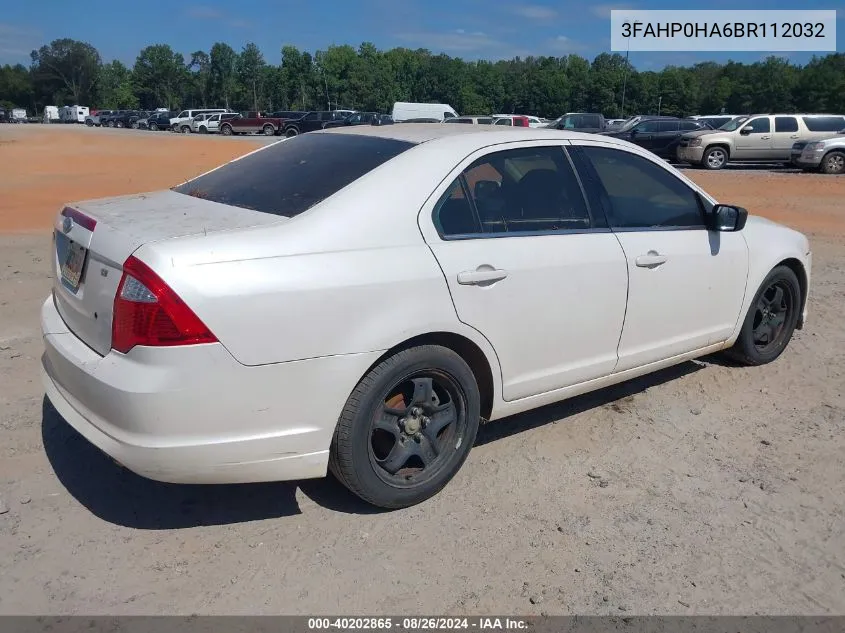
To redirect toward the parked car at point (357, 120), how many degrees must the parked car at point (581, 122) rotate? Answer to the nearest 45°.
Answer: approximately 45° to its right

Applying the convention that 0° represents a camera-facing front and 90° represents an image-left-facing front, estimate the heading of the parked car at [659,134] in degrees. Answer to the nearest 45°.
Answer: approximately 90°

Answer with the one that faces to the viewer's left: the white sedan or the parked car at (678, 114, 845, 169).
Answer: the parked car

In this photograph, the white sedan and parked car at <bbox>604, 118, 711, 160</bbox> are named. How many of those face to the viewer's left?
1

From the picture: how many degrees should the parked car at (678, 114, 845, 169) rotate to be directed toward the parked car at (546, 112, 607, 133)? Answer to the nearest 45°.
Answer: approximately 45° to its right

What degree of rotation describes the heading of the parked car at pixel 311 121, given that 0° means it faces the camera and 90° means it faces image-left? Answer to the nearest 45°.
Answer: approximately 45°

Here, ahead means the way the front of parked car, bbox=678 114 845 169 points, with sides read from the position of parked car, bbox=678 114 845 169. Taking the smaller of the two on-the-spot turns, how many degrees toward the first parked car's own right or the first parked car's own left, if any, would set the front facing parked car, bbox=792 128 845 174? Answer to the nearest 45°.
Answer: approximately 135° to the first parked car's own left

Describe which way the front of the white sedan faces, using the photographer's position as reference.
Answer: facing away from the viewer and to the right of the viewer

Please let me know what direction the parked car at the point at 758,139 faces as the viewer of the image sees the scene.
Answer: facing to the left of the viewer

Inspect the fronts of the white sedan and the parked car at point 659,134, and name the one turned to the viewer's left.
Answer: the parked car

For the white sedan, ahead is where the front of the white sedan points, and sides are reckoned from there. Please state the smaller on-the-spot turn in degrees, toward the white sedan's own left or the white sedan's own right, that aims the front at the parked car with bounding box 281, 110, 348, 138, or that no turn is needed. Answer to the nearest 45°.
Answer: approximately 45° to the white sedan's own left

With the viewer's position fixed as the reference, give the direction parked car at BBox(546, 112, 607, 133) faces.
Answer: facing to the left of the viewer
